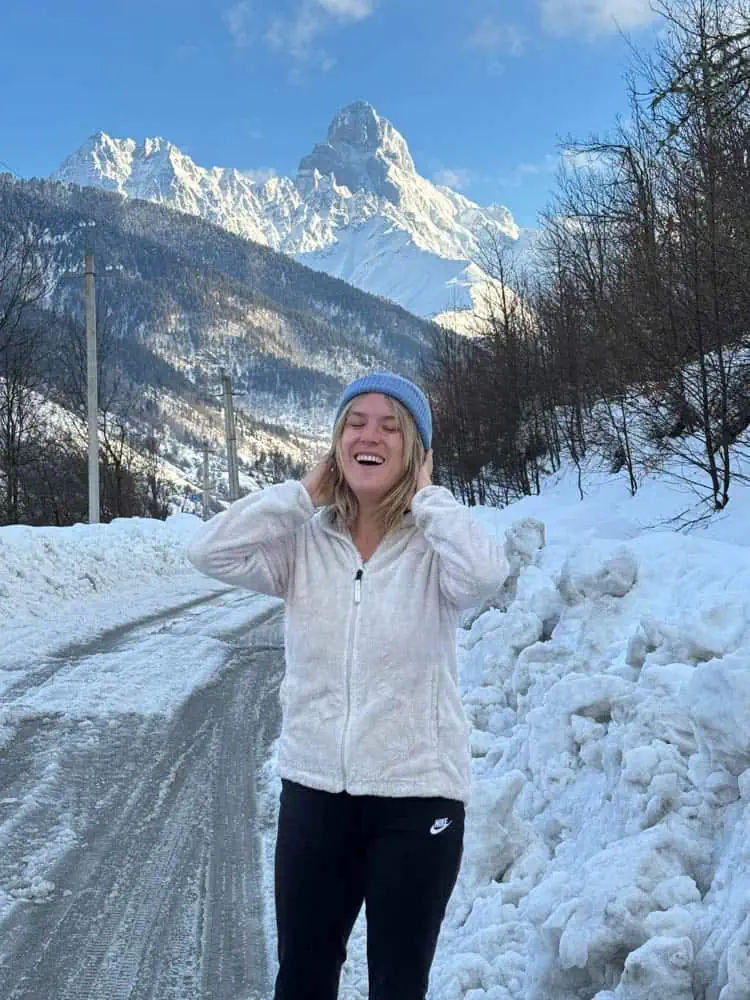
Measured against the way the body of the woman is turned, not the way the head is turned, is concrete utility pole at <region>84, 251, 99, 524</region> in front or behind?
behind

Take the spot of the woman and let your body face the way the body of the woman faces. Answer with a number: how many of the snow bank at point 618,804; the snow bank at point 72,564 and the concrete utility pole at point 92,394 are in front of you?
0

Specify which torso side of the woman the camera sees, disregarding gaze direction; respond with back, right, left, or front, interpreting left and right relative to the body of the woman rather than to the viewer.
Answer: front

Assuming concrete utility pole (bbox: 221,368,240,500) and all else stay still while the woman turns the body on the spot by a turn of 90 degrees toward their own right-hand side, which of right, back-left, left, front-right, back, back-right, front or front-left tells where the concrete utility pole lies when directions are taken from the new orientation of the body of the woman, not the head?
right

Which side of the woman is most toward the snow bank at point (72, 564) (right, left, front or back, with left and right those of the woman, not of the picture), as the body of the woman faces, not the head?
back

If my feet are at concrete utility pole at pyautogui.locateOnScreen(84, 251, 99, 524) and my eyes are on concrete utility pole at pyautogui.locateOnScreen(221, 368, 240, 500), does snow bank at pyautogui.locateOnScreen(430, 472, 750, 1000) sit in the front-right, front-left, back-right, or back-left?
back-right
